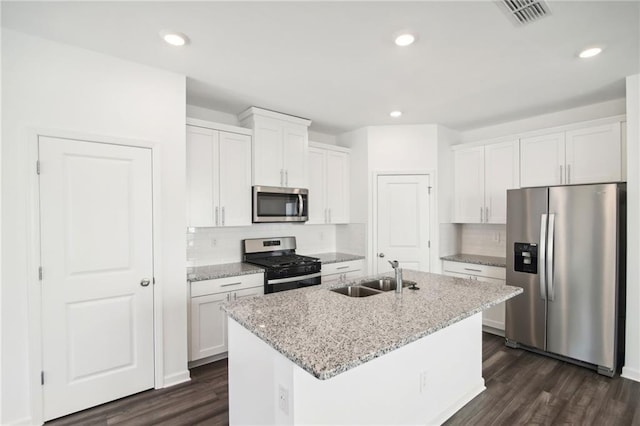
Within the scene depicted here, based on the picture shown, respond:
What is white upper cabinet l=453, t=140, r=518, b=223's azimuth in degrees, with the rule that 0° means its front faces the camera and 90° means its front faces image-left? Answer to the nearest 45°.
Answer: approximately 45°

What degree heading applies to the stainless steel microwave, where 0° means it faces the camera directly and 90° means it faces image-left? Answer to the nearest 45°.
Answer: approximately 315°

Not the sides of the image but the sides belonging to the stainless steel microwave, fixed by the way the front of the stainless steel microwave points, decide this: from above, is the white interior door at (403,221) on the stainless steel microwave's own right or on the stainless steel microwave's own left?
on the stainless steel microwave's own left

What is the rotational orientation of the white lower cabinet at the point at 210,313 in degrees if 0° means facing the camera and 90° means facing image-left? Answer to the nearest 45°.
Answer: approximately 315°

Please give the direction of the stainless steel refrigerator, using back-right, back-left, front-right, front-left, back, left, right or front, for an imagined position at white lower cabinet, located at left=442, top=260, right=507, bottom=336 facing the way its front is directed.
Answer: left

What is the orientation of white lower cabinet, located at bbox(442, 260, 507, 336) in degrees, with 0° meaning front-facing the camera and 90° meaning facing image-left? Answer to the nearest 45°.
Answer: approximately 45°

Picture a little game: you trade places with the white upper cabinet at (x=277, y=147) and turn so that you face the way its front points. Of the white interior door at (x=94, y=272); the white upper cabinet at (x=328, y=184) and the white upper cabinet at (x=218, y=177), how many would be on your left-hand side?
1

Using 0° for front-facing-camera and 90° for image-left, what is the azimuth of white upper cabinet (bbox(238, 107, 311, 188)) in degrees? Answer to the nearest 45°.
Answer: approximately 315°

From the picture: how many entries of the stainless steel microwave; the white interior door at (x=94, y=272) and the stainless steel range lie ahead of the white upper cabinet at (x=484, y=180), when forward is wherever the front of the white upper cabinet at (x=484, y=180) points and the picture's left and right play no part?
3
